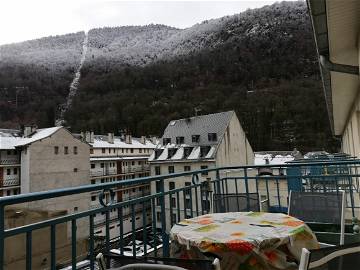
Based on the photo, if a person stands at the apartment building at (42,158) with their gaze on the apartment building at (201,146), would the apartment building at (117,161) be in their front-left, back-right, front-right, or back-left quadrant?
front-left

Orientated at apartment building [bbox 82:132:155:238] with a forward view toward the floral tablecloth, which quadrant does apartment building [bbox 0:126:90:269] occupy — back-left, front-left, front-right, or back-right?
front-right

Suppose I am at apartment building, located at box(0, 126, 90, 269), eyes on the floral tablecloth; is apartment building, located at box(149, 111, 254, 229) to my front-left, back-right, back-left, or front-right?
back-left

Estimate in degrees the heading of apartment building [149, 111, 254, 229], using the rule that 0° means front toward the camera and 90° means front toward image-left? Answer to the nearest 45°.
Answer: approximately 45°

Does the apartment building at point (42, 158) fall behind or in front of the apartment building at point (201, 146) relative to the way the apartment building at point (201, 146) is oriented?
in front

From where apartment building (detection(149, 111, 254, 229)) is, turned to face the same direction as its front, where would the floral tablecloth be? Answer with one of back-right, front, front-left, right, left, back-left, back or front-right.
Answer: front-left

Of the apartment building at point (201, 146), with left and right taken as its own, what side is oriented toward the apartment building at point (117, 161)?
right
